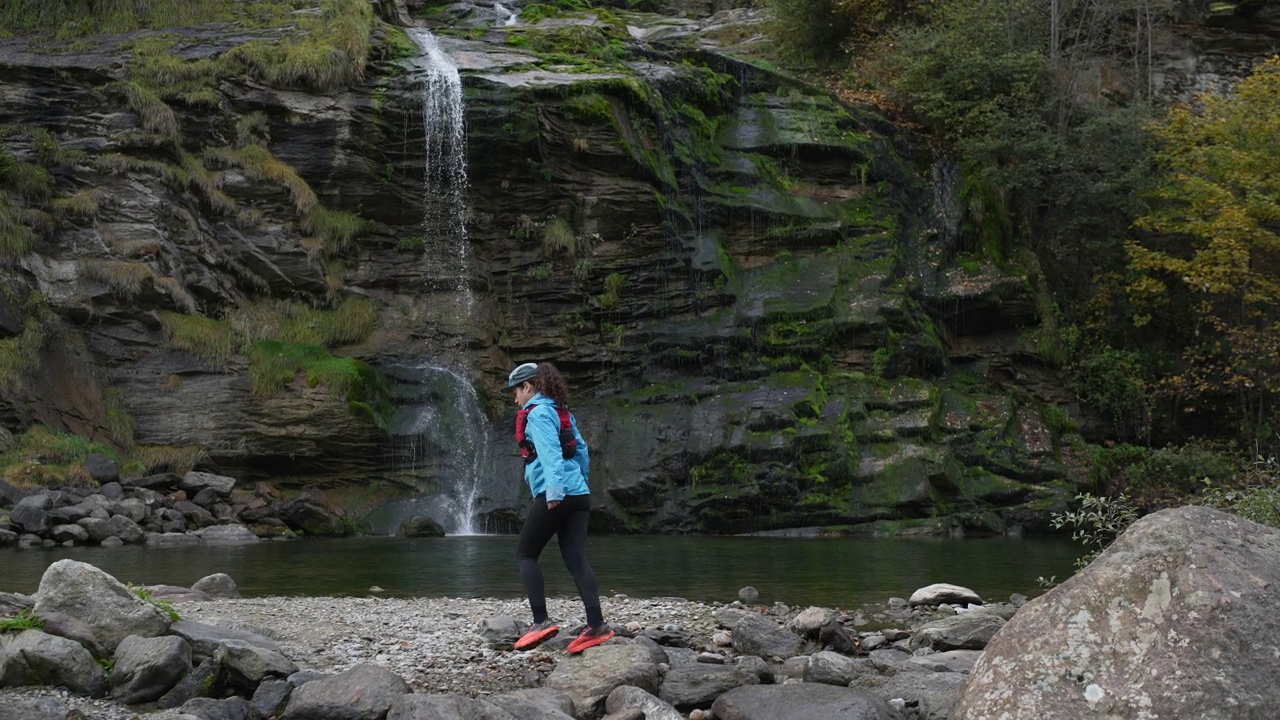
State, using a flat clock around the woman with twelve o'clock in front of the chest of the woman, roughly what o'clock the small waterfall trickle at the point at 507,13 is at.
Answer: The small waterfall trickle is roughly at 3 o'clock from the woman.

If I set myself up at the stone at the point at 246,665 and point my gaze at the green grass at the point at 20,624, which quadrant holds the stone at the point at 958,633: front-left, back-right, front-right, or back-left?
back-right

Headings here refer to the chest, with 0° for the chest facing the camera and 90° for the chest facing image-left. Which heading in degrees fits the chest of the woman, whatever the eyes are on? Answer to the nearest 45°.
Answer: approximately 90°

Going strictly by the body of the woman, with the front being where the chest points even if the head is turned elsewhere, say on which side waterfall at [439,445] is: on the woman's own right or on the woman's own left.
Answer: on the woman's own right

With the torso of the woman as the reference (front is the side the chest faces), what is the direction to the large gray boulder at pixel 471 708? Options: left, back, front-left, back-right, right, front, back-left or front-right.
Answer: left

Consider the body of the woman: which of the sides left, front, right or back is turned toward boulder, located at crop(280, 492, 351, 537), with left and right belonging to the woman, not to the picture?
right

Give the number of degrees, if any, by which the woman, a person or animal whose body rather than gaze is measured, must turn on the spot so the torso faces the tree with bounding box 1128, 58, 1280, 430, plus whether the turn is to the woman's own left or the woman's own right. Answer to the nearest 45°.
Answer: approximately 135° to the woman's own right

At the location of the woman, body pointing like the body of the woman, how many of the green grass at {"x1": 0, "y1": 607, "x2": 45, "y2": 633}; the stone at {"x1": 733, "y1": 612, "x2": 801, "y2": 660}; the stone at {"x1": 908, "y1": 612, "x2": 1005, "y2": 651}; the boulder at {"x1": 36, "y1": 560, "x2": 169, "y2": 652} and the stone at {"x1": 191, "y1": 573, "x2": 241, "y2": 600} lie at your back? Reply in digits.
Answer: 2

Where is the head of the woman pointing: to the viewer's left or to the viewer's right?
to the viewer's left

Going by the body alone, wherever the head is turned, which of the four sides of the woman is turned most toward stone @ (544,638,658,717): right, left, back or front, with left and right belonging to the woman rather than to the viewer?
left

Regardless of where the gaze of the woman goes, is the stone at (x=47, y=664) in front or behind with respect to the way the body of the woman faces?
in front

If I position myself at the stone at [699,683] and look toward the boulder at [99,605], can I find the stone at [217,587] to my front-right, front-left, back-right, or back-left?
front-right

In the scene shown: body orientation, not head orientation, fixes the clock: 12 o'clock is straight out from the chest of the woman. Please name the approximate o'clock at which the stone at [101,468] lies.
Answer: The stone is roughly at 2 o'clock from the woman.

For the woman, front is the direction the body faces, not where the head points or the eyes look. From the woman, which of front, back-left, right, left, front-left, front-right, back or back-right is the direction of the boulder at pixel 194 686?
front-left

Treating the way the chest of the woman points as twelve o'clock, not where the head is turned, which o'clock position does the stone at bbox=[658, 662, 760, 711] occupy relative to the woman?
The stone is roughly at 8 o'clock from the woman.

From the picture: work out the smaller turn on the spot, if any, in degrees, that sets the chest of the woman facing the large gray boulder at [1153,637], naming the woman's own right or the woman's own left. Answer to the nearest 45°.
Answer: approximately 135° to the woman's own left

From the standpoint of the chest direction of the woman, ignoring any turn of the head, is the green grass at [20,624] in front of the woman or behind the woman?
in front

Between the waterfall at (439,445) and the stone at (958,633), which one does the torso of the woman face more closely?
the waterfall
